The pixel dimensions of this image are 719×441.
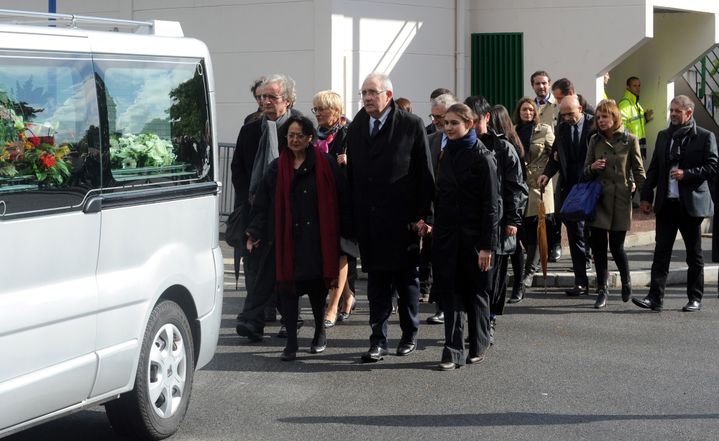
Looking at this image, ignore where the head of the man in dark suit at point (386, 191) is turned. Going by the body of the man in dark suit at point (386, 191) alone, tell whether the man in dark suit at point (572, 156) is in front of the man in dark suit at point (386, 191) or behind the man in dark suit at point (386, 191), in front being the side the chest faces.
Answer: behind

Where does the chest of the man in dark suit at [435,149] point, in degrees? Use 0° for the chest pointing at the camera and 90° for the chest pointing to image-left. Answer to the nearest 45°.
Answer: approximately 45°

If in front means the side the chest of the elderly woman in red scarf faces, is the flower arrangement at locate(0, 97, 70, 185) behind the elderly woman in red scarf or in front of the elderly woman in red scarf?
in front

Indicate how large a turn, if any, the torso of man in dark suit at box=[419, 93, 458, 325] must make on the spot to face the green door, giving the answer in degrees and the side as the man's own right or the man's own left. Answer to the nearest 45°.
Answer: approximately 135° to the man's own right

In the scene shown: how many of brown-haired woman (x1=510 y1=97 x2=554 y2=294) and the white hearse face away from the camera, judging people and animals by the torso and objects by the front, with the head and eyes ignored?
0

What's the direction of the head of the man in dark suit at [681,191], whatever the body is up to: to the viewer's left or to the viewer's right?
to the viewer's left

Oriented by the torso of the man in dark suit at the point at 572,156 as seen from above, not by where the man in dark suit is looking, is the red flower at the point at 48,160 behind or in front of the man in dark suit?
in front

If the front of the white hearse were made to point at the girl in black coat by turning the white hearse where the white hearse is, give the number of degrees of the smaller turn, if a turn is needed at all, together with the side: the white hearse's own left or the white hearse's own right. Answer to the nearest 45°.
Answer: approximately 180°

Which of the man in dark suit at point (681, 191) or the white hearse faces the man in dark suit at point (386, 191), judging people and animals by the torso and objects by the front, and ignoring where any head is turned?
the man in dark suit at point (681, 191)

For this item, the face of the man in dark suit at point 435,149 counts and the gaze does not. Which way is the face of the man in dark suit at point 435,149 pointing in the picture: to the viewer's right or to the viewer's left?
to the viewer's left

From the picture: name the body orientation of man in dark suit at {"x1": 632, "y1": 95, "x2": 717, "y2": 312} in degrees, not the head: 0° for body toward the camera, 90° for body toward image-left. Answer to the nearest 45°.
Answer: approximately 45°
